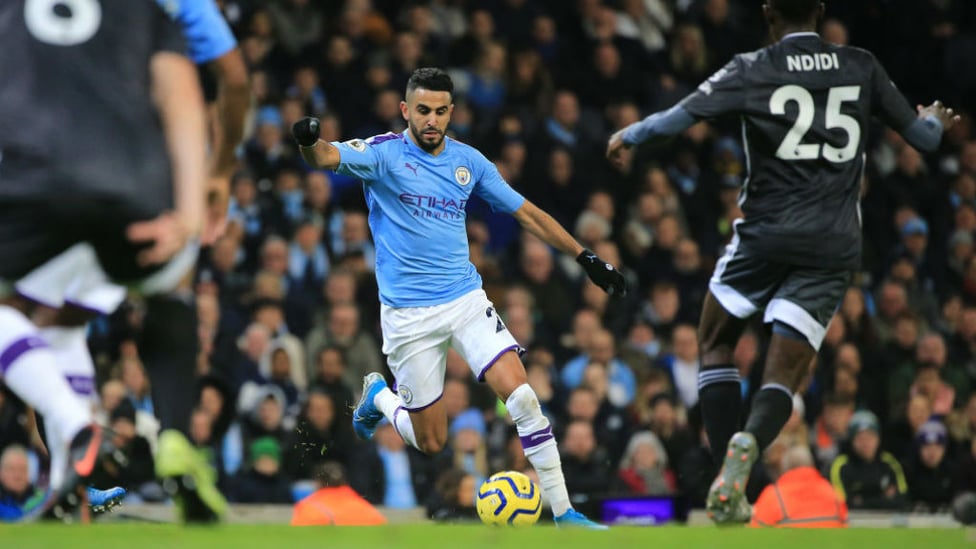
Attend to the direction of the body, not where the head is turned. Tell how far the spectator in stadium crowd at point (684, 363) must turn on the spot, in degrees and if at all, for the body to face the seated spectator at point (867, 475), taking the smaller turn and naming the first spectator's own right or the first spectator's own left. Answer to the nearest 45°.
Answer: approximately 45° to the first spectator's own left

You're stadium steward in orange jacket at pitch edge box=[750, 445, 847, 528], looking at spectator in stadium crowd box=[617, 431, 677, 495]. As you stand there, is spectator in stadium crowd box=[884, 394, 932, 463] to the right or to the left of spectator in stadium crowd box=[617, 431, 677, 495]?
right

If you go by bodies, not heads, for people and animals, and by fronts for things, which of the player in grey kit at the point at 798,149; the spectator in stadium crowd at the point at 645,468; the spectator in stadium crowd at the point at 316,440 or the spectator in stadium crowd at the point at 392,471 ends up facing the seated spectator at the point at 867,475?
the player in grey kit

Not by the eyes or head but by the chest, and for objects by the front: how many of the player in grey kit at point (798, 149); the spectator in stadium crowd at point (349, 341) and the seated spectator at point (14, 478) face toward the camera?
2

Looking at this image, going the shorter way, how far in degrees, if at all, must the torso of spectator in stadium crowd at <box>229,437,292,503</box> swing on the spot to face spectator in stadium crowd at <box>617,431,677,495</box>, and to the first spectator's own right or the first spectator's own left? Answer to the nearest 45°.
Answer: approximately 90° to the first spectator's own left

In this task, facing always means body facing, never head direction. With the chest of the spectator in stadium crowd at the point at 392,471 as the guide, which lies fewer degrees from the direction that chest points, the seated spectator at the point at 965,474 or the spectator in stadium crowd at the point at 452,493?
the spectator in stadium crowd

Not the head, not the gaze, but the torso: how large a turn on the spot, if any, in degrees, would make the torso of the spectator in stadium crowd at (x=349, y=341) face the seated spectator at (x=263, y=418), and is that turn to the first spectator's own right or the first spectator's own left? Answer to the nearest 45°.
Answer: approximately 45° to the first spectator's own right

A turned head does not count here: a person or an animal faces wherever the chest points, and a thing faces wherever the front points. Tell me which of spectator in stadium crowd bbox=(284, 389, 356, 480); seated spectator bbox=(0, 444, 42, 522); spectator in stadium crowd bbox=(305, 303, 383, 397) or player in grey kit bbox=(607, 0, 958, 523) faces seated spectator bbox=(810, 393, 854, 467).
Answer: the player in grey kit

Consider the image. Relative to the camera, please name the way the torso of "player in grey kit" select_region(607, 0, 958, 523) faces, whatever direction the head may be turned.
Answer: away from the camera

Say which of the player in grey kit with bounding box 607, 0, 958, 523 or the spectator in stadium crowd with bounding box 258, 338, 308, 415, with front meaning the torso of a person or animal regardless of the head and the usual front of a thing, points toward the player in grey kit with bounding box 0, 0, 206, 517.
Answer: the spectator in stadium crowd

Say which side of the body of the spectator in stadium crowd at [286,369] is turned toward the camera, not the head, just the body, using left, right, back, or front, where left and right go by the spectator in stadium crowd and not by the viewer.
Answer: front
